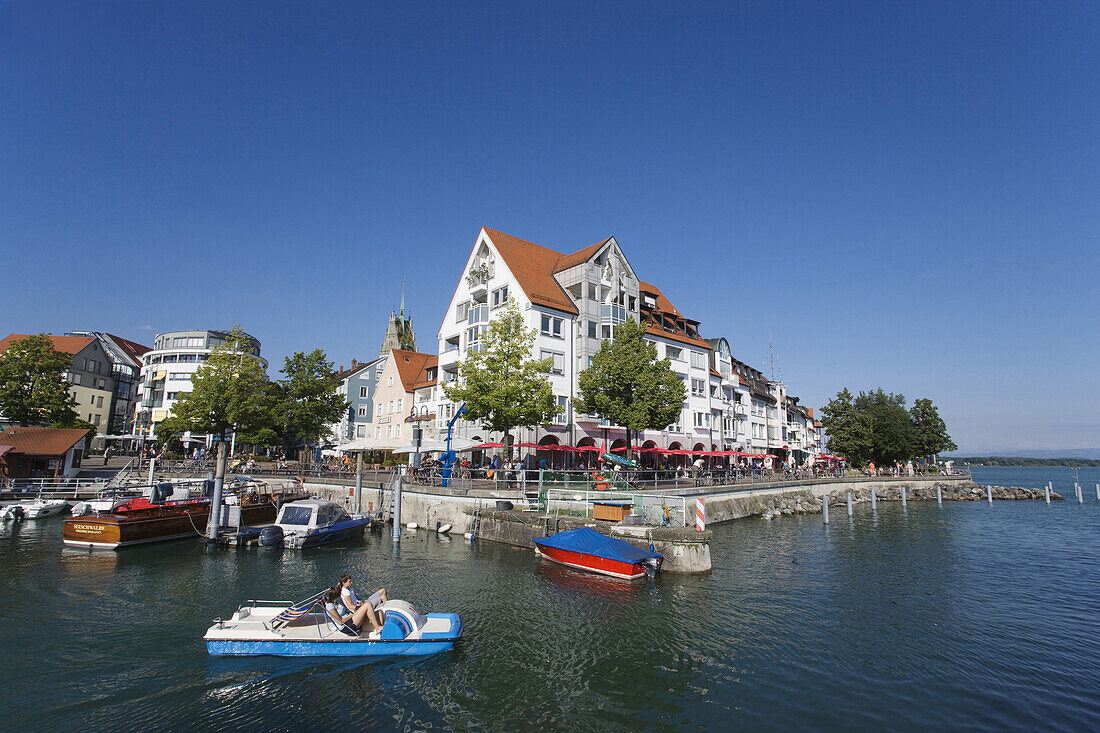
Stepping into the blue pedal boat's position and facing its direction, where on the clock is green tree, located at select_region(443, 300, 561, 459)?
The green tree is roughly at 10 o'clock from the blue pedal boat.

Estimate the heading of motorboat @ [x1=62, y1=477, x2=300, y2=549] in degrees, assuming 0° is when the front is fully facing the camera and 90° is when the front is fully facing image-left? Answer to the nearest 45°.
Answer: approximately 225°

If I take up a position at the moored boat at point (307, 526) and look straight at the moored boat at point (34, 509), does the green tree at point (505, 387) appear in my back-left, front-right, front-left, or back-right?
front-right

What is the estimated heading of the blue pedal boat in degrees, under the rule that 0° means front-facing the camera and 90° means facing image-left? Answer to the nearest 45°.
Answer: approximately 270°

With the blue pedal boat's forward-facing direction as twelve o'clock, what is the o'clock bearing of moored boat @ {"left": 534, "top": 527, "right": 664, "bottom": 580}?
The moored boat is roughly at 11 o'clock from the blue pedal boat.

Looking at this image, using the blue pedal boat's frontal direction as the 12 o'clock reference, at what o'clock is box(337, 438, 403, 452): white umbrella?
The white umbrella is roughly at 9 o'clock from the blue pedal boat.

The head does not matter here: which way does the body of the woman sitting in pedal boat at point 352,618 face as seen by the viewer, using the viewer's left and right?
facing to the right of the viewer

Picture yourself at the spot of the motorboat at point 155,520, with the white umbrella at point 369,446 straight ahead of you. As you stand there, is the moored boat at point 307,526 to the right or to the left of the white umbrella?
right
